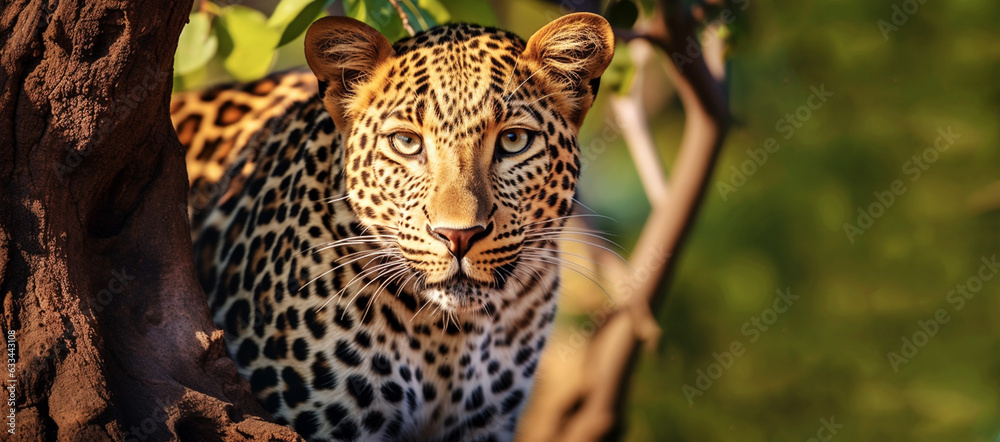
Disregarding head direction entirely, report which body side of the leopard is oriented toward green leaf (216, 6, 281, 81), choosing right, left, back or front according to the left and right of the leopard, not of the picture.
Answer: back

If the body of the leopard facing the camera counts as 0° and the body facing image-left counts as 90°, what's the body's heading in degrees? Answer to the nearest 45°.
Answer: approximately 315°

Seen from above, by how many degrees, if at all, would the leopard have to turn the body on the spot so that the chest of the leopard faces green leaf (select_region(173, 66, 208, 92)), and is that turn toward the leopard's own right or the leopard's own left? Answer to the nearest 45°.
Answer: approximately 180°

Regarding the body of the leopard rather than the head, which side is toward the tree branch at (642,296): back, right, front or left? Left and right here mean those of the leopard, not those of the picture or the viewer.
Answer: left

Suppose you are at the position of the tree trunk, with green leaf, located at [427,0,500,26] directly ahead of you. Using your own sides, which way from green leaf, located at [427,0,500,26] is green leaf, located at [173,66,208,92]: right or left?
left

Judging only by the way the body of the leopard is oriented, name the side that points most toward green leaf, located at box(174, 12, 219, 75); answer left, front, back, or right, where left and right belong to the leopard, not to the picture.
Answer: back

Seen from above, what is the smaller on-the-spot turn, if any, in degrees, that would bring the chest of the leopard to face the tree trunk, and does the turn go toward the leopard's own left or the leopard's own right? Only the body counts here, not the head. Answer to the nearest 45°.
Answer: approximately 135° to the leopard's own right
